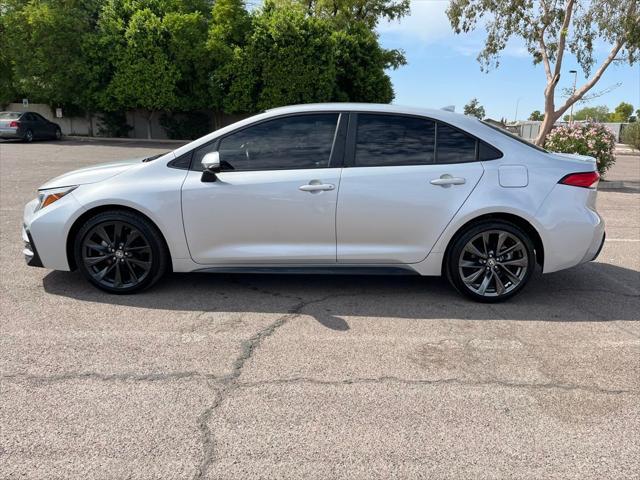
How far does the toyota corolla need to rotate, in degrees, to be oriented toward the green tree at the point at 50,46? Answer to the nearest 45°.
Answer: approximately 45° to its right

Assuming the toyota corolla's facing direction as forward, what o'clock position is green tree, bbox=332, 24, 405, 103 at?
The green tree is roughly at 3 o'clock from the toyota corolla.

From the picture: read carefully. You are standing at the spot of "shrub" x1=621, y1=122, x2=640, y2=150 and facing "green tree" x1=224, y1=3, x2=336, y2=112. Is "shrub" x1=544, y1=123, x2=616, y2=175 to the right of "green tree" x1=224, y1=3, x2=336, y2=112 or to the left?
left

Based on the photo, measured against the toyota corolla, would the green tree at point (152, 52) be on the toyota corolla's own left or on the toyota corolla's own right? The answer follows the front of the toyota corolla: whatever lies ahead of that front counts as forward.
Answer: on the toyota corolla's own right

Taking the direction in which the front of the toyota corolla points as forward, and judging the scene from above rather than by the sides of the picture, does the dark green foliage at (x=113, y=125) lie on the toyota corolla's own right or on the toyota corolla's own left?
on the toyota corolla's own right

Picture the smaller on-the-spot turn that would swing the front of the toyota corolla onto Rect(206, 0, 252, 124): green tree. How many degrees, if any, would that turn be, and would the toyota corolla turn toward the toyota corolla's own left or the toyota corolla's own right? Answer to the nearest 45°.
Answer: approximately 90° to the toyota corolla's own right

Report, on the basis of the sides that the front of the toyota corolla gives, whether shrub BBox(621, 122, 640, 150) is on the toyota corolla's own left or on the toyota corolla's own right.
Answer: on the toyota corolla's own right

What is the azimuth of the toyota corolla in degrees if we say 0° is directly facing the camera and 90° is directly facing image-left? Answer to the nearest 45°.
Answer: approximately 90°
